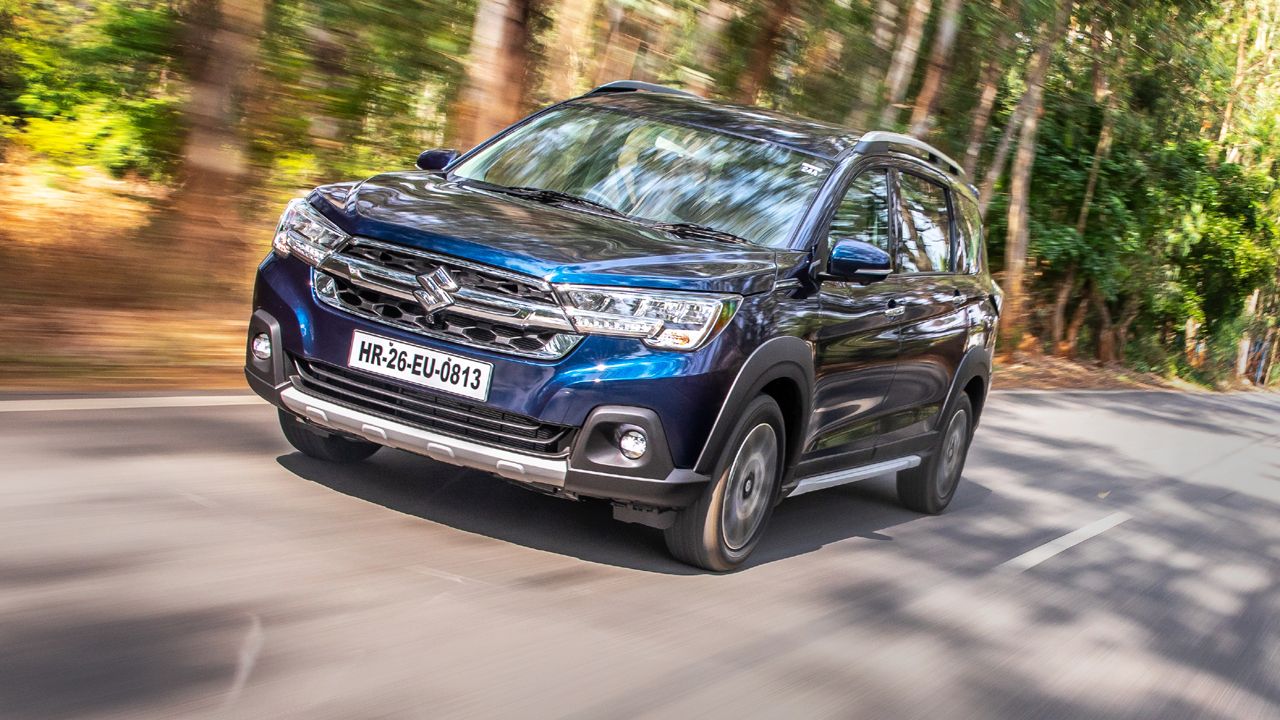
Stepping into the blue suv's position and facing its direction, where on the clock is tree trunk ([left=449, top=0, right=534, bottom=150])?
The tree trunk is roughly at 4 o'clock from the blue suv.

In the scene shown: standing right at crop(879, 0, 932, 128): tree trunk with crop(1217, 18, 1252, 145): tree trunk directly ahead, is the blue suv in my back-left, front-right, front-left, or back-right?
back-right

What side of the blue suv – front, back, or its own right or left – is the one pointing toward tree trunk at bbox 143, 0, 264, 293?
right

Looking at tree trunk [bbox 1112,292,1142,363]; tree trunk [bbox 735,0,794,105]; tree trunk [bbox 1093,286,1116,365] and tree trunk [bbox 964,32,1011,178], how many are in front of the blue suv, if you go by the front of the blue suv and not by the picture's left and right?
0

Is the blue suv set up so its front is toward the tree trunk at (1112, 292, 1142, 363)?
no

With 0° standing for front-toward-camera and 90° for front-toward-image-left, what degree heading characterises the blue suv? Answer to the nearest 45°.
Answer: approximately 45°

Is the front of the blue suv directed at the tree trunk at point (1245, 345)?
no

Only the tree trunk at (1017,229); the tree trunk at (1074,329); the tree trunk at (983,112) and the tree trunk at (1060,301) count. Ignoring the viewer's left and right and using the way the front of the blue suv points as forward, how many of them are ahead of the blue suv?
0

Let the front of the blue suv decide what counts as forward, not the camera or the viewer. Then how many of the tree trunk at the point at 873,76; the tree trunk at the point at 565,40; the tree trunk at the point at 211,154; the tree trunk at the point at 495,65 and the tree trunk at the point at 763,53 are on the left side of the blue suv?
0

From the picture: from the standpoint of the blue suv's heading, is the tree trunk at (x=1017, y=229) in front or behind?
behind

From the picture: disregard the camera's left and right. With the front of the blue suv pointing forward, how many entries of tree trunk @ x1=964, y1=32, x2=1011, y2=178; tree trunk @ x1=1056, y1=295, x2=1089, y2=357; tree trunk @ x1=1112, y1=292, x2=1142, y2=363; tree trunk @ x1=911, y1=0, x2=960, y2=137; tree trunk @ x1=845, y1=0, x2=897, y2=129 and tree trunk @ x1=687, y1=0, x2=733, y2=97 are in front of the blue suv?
0

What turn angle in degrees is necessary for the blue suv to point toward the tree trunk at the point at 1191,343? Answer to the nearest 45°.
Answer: approximately 180°

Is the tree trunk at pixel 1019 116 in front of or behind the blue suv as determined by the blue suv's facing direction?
behind

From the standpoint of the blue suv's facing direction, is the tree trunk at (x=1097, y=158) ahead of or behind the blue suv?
behind

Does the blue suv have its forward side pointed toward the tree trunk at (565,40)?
no

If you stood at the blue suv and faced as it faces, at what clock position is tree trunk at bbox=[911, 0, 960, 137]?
The tree trunk is roughly at 5 o'clock from the blue suv.

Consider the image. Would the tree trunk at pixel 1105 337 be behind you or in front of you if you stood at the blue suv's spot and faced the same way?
behind

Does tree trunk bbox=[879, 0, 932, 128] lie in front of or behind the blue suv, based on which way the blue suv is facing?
behind

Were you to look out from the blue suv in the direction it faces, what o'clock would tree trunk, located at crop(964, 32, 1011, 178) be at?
The tree trunk is roughly at 5 o'clock from the blue suv.

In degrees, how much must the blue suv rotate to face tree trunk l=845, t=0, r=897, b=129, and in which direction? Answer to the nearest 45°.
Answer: approximately 135° to its right

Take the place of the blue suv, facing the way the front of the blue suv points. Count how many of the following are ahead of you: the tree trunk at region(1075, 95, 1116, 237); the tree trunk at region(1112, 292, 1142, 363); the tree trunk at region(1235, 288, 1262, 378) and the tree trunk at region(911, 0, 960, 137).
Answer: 0
